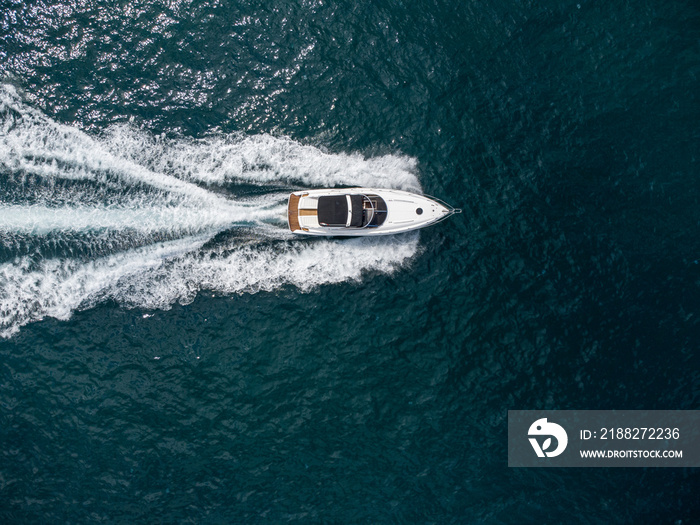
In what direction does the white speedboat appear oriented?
to the viewer's right
